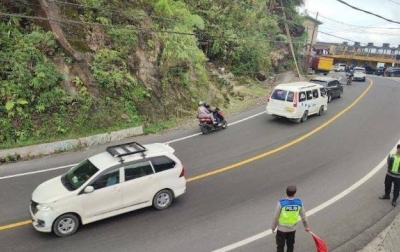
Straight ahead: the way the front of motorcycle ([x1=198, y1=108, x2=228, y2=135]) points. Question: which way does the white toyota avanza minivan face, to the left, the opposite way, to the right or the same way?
the opposite way

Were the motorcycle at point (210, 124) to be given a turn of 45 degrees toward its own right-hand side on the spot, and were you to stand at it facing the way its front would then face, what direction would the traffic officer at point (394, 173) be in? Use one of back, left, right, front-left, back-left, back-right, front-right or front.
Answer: front-right

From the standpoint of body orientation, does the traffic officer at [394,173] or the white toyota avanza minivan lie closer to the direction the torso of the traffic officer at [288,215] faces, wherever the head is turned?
the traffic officer

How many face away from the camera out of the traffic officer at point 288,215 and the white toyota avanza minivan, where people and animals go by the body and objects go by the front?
1

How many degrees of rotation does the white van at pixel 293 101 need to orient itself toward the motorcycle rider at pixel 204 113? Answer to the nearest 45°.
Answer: approximately 180°

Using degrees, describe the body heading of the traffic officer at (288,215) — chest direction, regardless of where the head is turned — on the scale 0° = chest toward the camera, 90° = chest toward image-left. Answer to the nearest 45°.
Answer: approximately 180°

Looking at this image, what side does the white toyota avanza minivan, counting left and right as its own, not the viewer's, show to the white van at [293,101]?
back

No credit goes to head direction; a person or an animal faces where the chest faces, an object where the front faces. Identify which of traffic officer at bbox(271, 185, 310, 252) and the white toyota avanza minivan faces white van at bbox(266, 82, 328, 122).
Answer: the traffic officer

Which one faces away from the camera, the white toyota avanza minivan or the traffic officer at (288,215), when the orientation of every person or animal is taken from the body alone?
the traffic officer

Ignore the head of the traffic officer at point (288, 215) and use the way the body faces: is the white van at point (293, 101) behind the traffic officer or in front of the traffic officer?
in front

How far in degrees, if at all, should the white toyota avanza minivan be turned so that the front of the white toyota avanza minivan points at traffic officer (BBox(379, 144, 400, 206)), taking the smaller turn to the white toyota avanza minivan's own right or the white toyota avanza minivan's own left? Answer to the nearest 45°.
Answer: approximately 135° to the white toyota avanza minivan's own left

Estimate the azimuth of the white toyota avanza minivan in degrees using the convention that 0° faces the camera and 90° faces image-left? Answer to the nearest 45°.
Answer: approximately 45°
